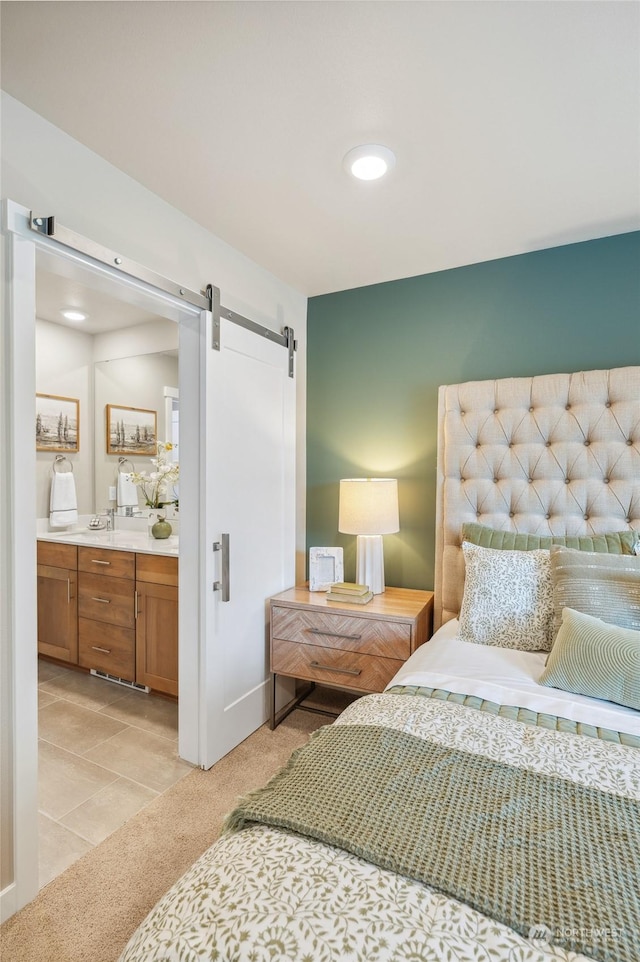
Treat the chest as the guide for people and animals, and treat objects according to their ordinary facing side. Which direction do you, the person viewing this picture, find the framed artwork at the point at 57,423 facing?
facing the viewer and to the right of the viewer

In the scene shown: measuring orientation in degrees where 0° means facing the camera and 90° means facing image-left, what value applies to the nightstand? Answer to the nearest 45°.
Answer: approximately 45°

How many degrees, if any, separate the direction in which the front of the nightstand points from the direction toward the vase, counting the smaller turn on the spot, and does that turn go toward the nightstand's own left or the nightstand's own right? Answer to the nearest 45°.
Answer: approximately 90° to the nightstand's own right

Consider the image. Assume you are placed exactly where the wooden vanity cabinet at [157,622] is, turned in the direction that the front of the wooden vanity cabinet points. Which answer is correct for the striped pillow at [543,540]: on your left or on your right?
on your left

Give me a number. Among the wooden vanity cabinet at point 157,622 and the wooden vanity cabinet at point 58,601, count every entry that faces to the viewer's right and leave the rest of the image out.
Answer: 0

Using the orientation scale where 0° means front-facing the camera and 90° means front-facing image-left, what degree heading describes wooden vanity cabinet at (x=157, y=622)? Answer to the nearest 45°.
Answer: approximately 45°

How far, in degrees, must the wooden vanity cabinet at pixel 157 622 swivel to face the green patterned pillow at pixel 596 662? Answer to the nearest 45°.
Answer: approximately 90° to its left

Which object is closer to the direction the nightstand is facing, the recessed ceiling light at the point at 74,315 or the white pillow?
the recessed ceiling light

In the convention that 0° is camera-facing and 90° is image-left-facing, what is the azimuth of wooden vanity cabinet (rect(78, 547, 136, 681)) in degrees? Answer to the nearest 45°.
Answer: approximately 45°

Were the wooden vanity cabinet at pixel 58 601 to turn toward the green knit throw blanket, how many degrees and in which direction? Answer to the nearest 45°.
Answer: approximately 45° to its left

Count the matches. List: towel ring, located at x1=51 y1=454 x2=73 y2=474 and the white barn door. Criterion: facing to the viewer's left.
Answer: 0

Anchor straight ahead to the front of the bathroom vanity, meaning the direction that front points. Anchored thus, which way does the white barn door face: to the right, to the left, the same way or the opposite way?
to the left

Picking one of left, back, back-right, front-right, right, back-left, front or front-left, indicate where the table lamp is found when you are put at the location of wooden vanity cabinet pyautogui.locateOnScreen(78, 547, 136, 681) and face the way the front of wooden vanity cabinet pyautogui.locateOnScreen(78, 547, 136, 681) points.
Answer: left
